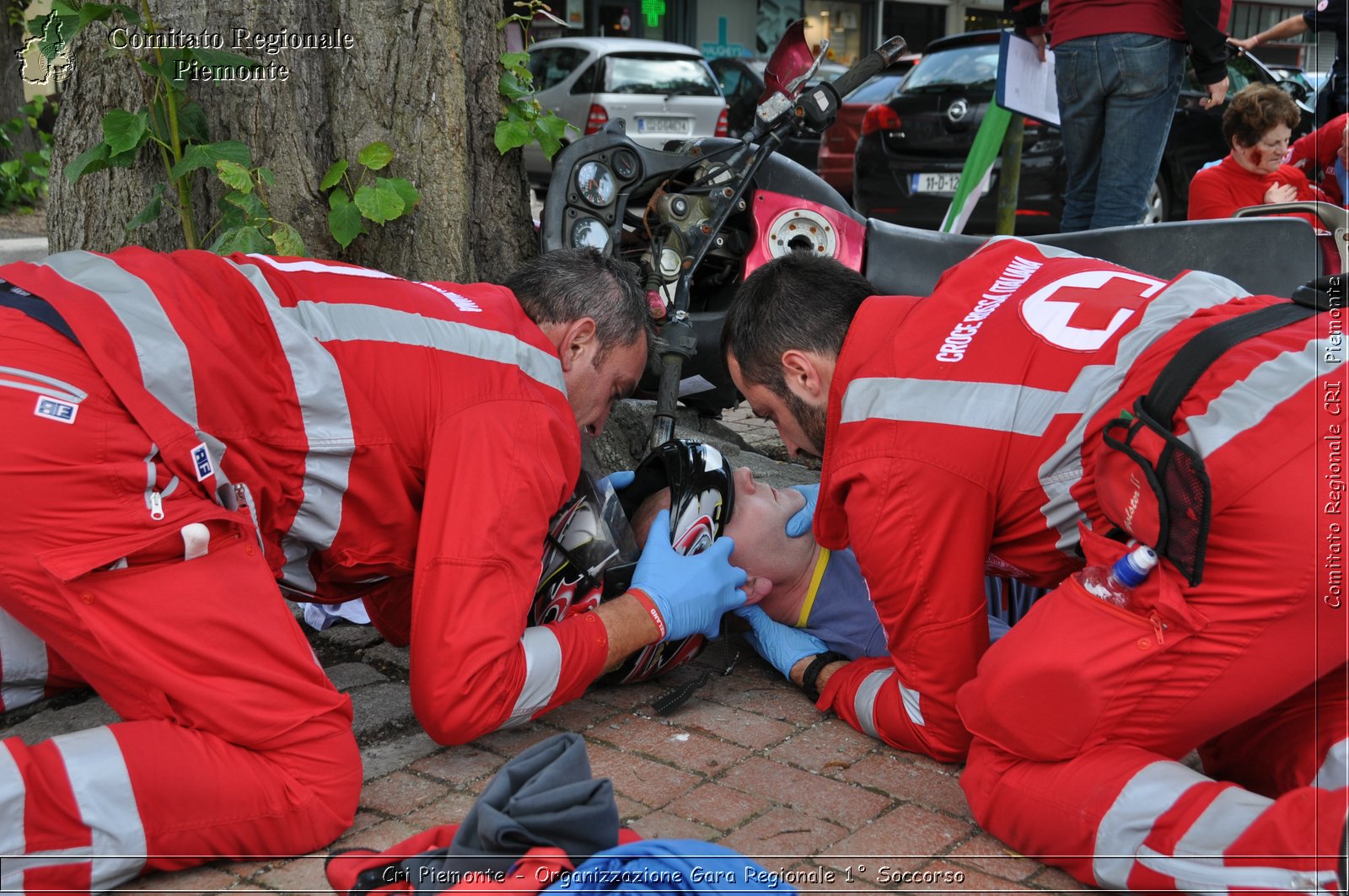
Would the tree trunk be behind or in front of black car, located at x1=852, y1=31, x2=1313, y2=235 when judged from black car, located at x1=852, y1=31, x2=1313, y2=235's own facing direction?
behind

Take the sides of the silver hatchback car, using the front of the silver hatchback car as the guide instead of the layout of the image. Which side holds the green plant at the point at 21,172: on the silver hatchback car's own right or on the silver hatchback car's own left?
on the silver hatchback car's own left

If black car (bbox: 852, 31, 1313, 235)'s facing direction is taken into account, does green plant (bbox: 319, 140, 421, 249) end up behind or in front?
behind

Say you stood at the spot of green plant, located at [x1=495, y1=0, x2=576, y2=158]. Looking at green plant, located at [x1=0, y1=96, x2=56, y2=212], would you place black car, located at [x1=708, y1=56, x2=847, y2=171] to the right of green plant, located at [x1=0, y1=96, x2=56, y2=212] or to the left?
right

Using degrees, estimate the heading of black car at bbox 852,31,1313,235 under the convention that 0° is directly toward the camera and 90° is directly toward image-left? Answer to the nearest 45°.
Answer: approximately 225°

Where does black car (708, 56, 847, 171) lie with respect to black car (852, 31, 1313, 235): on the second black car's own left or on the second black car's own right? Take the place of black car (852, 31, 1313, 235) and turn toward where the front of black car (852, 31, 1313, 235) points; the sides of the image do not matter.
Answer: on the second black car's own left

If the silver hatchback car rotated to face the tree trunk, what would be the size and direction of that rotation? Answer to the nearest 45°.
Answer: approximately 135° to its left

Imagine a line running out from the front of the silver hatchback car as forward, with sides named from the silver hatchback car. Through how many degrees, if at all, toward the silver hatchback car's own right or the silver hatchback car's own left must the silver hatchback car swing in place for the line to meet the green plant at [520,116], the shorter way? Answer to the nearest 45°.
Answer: approximately 135° to the silver hatchback car's own left
